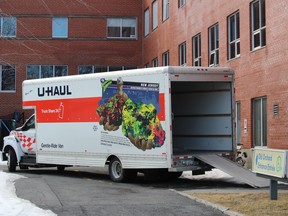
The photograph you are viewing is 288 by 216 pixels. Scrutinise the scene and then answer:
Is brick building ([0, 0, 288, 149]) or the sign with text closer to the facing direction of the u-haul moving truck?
the brick building

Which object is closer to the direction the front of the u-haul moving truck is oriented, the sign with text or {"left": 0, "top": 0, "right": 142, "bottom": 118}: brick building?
the brick building

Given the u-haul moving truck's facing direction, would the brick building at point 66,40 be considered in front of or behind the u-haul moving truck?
in front

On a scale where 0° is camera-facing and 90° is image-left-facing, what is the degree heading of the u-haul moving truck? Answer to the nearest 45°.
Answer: approximately 135°

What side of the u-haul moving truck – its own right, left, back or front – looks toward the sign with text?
back
